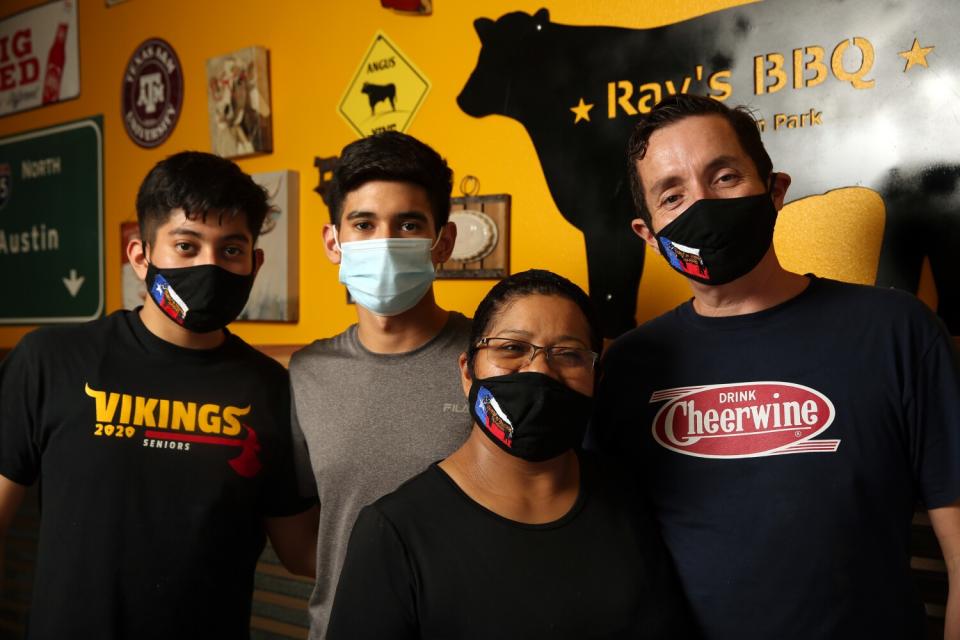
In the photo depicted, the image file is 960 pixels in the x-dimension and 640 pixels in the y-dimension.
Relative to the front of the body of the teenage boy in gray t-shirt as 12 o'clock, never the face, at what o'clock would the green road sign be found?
The green road sign is roughly at 5 o'clock from the teenage boy in gray t-shirt.

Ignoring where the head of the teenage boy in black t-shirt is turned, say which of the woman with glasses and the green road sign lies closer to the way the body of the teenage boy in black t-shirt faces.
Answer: the woman with glasses

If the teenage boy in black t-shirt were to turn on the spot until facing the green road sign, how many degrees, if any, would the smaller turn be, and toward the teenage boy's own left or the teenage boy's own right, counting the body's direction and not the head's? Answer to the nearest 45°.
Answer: approximately 180°

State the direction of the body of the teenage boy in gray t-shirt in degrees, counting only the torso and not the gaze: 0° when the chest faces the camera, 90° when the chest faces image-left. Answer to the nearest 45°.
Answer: approximately 0°

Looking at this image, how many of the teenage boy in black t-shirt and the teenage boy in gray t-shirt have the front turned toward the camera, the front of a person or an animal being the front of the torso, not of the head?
2

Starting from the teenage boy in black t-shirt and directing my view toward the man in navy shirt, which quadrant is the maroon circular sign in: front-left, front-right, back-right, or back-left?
back-left

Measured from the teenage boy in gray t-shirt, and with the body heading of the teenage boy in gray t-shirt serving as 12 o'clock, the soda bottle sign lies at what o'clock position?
The soda bottle sign is roughly at 5 o'clock from the teenage boy in gray t-shirt.

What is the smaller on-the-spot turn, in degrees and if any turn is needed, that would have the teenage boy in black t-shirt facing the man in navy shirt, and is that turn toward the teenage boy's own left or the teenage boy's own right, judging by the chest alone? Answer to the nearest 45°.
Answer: approximately 45° to the teenage boy's own left

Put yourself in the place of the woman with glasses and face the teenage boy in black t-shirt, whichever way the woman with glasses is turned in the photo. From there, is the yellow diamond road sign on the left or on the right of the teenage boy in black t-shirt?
right

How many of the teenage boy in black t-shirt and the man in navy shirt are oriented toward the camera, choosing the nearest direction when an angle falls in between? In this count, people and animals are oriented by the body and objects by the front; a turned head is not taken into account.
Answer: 2

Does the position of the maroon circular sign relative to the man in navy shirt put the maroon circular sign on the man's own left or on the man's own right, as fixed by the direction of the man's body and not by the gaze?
on the man's own right
